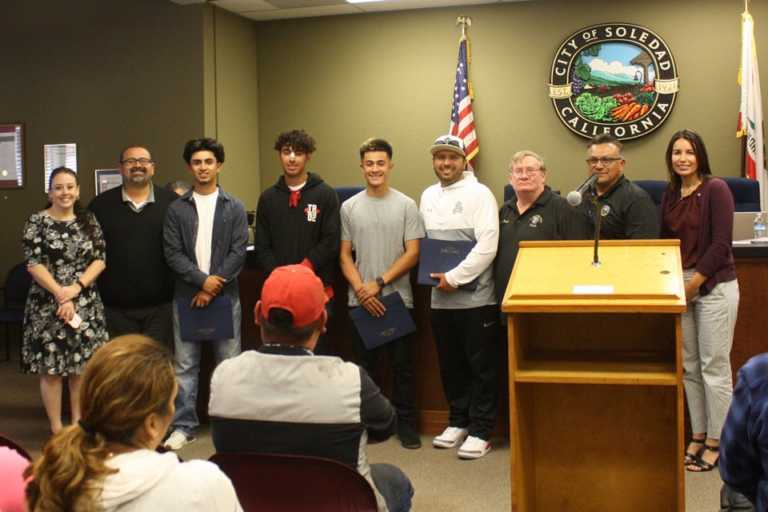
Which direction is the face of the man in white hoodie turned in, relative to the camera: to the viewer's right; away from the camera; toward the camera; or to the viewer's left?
toward the camera

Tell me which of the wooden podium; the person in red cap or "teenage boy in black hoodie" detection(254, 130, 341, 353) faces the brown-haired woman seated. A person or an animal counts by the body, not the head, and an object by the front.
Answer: the teenage boy in black hoodie

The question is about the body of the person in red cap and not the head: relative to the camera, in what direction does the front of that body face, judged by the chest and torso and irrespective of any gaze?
away from the camera

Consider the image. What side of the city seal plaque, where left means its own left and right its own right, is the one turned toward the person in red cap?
front

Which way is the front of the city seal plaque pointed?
toward the camera

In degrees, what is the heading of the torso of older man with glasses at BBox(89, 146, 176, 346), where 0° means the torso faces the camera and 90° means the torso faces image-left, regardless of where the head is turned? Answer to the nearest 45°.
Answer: approximately 0°

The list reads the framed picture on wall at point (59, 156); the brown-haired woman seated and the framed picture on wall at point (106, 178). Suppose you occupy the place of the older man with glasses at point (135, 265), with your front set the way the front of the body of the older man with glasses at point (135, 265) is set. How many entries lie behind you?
2

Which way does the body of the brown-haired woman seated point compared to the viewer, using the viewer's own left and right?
facing away from the viewer and to the right of the viewer

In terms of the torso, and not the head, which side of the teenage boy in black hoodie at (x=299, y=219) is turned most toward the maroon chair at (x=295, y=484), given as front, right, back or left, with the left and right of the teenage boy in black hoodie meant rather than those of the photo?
front

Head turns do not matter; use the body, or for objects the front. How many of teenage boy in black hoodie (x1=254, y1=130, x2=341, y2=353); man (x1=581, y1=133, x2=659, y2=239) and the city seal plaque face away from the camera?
0

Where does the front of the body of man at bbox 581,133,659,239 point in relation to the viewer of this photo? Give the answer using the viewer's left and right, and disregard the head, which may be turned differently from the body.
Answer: facing the viewer and to the left of the viewer

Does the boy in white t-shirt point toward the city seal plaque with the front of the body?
no

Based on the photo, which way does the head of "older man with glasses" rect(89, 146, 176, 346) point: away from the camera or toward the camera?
toward the camera

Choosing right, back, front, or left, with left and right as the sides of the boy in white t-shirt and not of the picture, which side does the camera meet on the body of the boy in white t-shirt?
front
